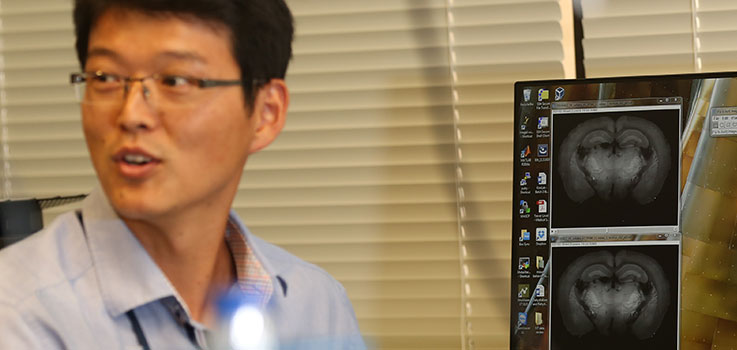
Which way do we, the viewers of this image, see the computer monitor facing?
facing the viewer

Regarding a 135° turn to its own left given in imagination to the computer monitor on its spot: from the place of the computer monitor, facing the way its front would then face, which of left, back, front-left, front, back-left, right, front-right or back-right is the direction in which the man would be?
back
